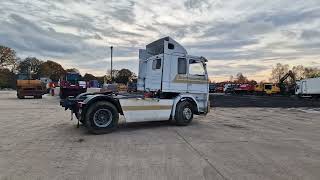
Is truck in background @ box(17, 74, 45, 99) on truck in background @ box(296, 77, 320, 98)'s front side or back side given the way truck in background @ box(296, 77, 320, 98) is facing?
on the front side

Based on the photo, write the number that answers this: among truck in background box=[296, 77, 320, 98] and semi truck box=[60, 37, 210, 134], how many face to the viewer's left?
1

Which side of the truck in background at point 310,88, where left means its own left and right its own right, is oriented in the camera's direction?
left

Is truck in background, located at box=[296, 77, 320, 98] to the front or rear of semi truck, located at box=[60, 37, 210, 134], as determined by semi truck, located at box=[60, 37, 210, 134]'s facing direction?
to the front

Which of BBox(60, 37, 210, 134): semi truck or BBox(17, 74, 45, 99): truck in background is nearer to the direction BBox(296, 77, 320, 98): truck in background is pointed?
the truck in background

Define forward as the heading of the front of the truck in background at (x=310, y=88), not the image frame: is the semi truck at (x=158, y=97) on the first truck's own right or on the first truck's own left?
on the first truck's own left

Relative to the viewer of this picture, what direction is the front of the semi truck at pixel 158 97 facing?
facing away from the viewer and to the right of the viewer
